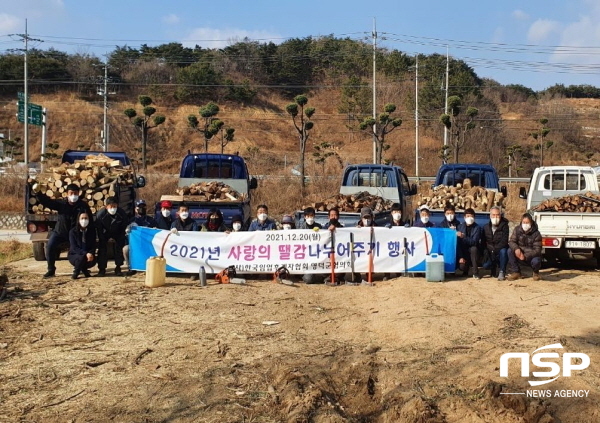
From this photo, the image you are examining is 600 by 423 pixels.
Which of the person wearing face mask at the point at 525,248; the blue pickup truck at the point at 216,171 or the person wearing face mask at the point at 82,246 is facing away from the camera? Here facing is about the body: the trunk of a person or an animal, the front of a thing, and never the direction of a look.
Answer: the blue pickup truck

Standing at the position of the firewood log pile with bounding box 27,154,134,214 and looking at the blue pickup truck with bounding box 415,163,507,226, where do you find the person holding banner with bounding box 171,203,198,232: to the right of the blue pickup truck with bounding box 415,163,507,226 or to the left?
right

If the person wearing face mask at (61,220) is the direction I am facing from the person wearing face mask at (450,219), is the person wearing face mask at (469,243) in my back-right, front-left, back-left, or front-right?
back-left

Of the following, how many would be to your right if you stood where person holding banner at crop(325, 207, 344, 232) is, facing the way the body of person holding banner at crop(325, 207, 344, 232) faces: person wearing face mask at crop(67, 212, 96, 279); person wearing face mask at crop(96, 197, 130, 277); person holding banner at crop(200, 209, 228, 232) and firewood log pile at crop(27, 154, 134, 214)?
4

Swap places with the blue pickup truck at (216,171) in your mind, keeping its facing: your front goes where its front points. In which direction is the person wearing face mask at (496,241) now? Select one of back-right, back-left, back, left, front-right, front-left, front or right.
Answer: back-right

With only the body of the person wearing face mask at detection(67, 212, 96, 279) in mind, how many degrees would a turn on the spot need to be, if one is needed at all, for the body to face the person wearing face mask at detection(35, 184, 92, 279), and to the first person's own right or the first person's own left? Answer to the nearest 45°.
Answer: approximately 135° to the first person's own right

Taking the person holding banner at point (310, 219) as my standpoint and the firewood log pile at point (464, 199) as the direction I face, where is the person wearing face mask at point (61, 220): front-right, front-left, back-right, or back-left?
back-left

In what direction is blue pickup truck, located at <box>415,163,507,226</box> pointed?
away from the camera

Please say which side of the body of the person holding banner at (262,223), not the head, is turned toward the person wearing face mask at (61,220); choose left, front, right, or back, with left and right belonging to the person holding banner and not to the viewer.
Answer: right

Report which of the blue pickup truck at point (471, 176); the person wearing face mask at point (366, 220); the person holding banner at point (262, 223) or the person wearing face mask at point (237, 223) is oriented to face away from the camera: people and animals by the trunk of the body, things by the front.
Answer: the blue pickup truck

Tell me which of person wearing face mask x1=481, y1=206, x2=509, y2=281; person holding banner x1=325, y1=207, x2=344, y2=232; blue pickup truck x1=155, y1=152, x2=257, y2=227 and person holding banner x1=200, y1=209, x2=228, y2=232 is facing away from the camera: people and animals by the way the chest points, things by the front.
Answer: the blue pickup truck
